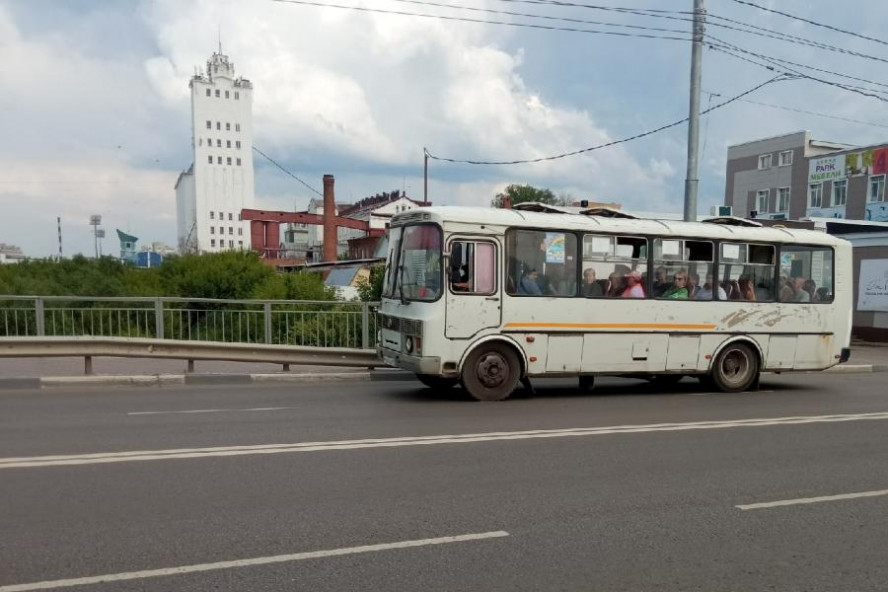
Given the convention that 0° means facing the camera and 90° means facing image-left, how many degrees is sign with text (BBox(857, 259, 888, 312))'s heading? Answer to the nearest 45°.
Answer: approximately 0°

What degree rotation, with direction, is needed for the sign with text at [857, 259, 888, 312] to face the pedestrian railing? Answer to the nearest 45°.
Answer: approximately 45° to its right

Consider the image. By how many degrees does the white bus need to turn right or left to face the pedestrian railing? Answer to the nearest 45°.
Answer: approximately 45° to its right

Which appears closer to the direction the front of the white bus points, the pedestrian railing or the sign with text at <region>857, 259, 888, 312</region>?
the pedestrian railing

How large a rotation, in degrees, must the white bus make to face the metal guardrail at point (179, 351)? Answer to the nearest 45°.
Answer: approximately 45° to its right

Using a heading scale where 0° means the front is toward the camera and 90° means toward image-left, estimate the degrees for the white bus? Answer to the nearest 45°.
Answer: approximately 45°

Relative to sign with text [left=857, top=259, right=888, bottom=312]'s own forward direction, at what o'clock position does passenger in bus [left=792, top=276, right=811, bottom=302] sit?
The passenger in bus is roughly at 12 o'clock from the sign with text.
